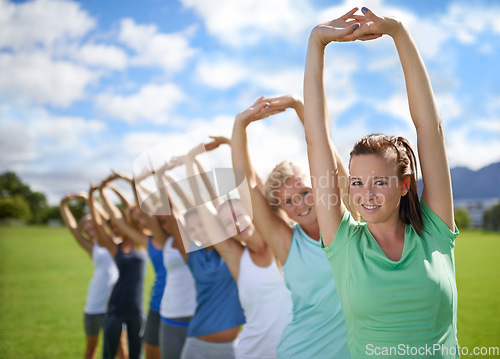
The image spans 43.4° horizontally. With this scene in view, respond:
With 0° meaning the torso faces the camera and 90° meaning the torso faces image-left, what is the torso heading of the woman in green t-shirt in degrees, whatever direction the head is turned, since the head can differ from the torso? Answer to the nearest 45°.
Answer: approximately 0°

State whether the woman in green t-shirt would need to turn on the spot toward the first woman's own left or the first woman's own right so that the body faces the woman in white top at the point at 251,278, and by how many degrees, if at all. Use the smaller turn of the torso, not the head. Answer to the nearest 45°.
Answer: approximately 135° to the first woman's own right

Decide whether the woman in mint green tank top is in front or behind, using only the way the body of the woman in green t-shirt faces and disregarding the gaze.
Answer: behind

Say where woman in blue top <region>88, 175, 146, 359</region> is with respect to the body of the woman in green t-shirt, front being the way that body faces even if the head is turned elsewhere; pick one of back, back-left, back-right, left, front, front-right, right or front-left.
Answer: back-right

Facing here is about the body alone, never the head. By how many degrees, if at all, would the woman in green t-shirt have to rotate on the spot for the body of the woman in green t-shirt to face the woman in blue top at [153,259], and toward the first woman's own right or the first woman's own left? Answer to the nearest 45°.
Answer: approximately 135° to the first woman's own right
